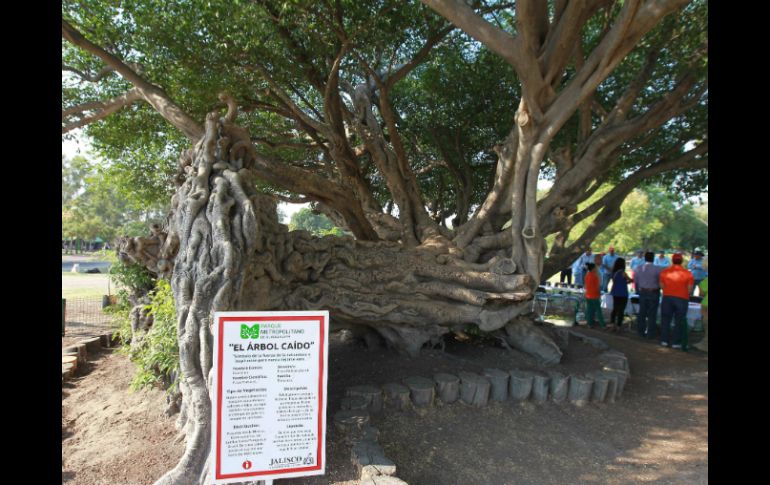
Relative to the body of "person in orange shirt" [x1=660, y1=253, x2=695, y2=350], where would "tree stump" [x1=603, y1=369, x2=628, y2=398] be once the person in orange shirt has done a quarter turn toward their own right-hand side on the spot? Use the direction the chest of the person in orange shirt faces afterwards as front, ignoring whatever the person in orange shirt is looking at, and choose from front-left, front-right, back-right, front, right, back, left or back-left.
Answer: right

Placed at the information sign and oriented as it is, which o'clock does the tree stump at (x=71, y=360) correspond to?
The tree stump is roughly at 5 o'clock from the information sign.

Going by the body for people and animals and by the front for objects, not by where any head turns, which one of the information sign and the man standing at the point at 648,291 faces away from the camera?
the man standing

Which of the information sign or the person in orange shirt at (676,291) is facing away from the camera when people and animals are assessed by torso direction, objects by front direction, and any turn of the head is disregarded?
the person in orange shirt

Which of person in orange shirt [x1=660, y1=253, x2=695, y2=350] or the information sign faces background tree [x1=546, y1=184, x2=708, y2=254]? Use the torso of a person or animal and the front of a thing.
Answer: the person in orange shirt

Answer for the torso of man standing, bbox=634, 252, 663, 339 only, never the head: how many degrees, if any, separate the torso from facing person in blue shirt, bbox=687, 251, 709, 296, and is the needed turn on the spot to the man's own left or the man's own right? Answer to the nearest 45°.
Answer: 0° — they already face them

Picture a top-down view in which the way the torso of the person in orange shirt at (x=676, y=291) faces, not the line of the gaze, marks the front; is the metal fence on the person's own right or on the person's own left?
on the person's own left

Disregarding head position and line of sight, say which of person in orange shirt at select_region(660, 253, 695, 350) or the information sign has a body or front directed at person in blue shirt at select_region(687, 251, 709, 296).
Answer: the person in orange shirt

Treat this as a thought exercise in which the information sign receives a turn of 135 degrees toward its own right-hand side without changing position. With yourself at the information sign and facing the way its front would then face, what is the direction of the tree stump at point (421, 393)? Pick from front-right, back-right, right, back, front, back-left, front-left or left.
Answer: right

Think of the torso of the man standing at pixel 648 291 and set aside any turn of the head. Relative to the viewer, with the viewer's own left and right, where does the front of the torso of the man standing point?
facing away from the viewer

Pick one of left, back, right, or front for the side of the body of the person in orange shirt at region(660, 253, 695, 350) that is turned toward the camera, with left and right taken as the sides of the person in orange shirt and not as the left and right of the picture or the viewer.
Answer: back

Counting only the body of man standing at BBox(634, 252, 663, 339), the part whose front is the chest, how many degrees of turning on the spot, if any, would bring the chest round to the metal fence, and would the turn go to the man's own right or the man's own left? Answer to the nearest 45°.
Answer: approximately 135° to the man's own left
